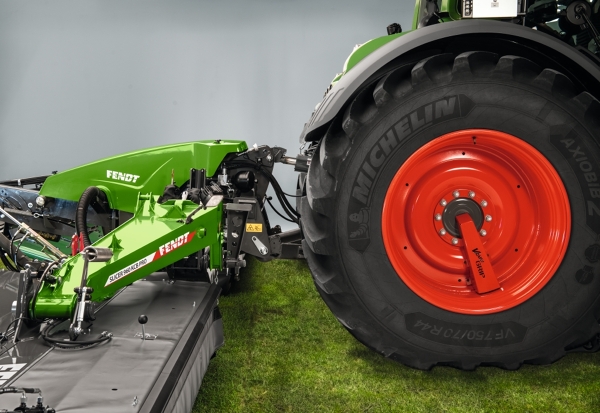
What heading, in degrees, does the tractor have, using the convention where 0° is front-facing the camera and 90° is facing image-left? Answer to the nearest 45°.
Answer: approximately 270°
